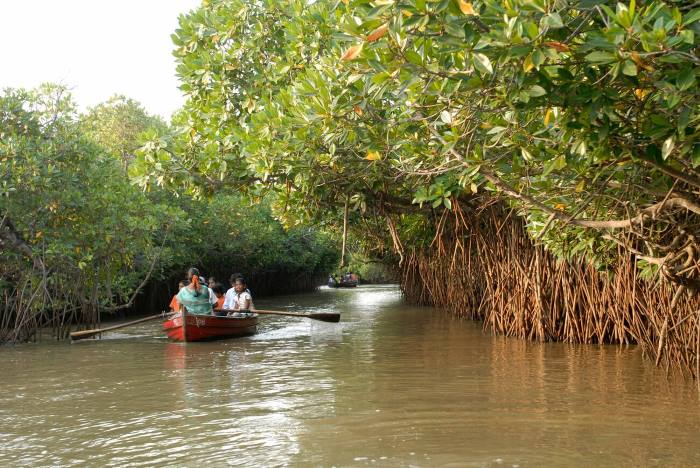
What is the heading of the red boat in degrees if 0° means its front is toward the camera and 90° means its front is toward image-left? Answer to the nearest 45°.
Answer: approximately 45°

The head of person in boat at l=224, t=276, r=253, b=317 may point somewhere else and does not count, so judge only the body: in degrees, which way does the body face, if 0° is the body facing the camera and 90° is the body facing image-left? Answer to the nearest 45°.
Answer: approximately 45°

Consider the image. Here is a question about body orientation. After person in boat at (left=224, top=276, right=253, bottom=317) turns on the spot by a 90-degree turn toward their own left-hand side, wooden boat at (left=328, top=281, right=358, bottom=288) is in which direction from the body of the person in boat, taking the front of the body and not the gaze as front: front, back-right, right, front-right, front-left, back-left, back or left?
back-left
